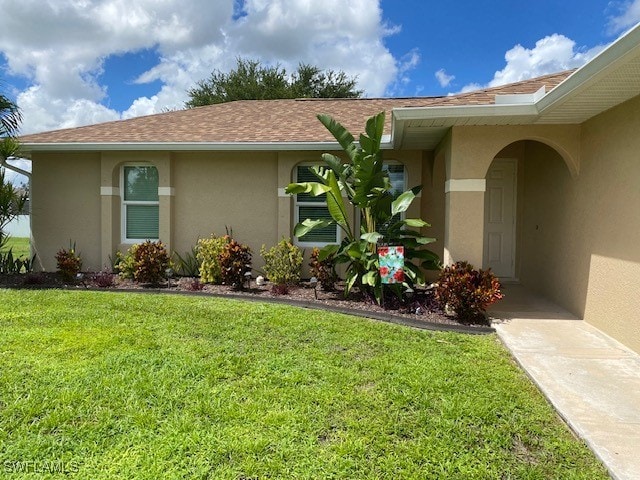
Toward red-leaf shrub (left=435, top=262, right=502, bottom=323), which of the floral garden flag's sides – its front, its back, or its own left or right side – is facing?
left

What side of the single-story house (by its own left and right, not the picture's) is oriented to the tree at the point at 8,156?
right

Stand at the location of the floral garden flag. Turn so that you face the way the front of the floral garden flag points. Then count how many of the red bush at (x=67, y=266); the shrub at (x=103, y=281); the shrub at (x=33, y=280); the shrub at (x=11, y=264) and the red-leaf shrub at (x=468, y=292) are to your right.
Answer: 4

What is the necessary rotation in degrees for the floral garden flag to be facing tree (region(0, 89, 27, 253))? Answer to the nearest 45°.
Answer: approximately 90° to its right

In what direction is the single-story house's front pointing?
toward the camera

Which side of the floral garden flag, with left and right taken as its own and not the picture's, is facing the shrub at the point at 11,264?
right

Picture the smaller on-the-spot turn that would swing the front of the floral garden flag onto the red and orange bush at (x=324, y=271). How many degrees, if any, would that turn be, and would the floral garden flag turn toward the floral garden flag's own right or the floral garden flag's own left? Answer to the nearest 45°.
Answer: approximately 135° to the floral garden flag's own right

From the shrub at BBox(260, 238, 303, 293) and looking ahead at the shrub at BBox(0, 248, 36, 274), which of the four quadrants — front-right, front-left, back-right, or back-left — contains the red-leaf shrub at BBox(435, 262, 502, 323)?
back-left

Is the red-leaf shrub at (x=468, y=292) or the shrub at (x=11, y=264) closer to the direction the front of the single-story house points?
the red-leaf shrub

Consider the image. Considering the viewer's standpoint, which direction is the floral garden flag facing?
facing the viewer

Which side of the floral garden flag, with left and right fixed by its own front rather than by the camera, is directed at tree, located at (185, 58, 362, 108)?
back

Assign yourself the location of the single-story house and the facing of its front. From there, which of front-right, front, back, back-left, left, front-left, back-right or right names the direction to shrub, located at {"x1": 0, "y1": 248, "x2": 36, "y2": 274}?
right
